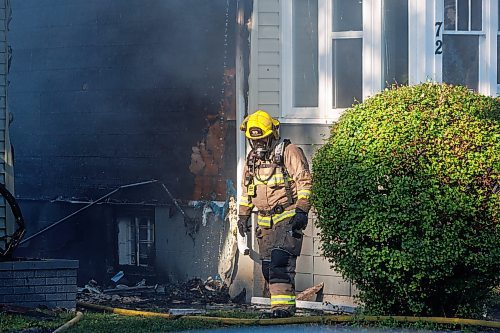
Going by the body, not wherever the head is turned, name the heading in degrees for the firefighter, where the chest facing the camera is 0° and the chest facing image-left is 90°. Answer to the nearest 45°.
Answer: approximately 45°

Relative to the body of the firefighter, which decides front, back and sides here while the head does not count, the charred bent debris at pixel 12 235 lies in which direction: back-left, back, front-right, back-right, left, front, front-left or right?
front-right

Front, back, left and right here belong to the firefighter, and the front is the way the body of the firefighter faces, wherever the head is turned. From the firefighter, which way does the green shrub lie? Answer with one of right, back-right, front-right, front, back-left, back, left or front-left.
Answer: left
